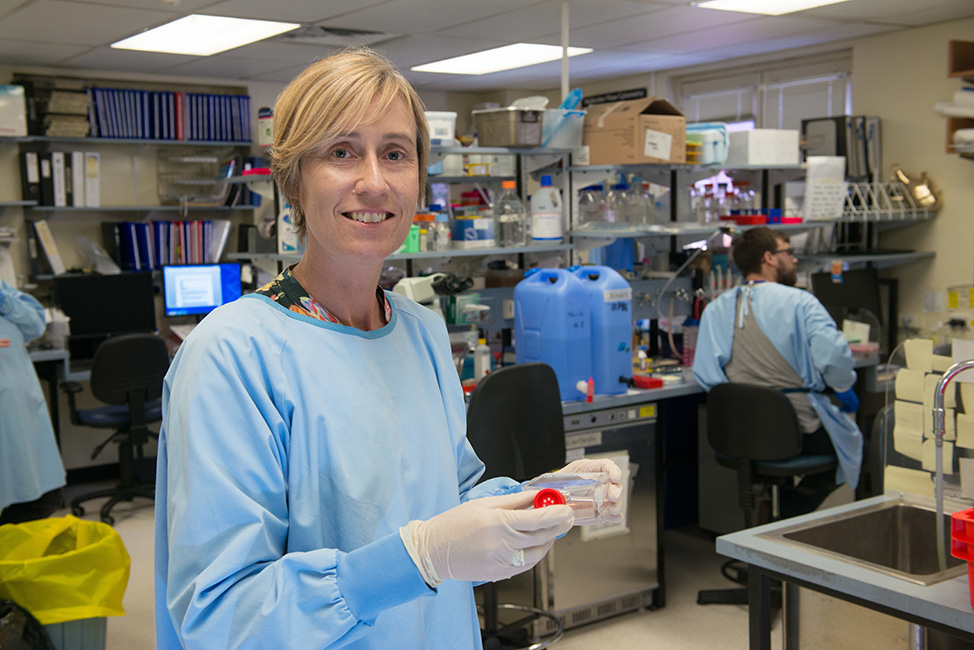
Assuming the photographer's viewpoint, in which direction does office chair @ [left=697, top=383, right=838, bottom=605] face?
facing away from the viewer and to the right of the viewer

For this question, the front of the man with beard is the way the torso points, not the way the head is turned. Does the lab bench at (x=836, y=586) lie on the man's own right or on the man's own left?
on the man's own right

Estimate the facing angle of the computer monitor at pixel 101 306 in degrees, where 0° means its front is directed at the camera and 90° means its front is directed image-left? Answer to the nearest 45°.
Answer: approximately 0°

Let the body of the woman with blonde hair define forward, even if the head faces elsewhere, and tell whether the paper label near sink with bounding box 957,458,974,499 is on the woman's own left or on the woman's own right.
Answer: on the woman's own left
